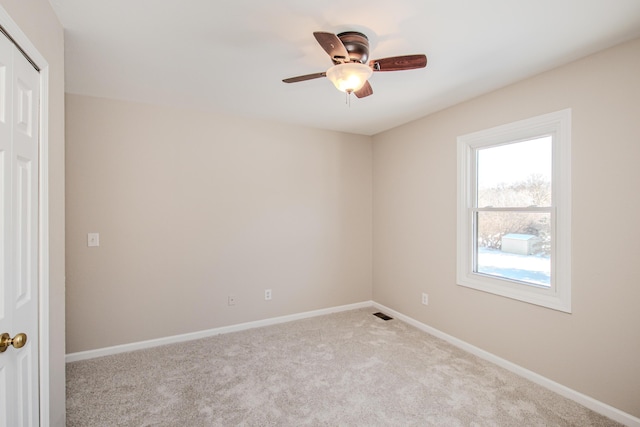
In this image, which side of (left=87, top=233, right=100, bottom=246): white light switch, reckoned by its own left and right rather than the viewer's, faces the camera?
front

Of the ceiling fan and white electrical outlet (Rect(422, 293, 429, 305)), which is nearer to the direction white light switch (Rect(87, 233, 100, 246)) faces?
the ceiling fan

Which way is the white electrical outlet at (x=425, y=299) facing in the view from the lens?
facing the viewer and to the left of the viewer

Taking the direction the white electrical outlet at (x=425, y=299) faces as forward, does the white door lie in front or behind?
in front

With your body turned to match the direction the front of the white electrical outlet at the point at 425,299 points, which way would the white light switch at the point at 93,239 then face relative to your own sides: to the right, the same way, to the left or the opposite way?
to the left

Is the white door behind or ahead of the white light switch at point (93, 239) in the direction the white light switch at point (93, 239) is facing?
ahead

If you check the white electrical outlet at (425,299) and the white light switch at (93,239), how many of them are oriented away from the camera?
0

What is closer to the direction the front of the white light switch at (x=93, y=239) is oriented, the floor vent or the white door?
the white door

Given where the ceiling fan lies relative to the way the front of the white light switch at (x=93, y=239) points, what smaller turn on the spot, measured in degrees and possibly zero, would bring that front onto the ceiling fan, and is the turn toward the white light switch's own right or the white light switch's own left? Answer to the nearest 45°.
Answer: approximately 45° to the white light switch's own left

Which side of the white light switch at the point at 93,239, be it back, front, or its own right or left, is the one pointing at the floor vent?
left
